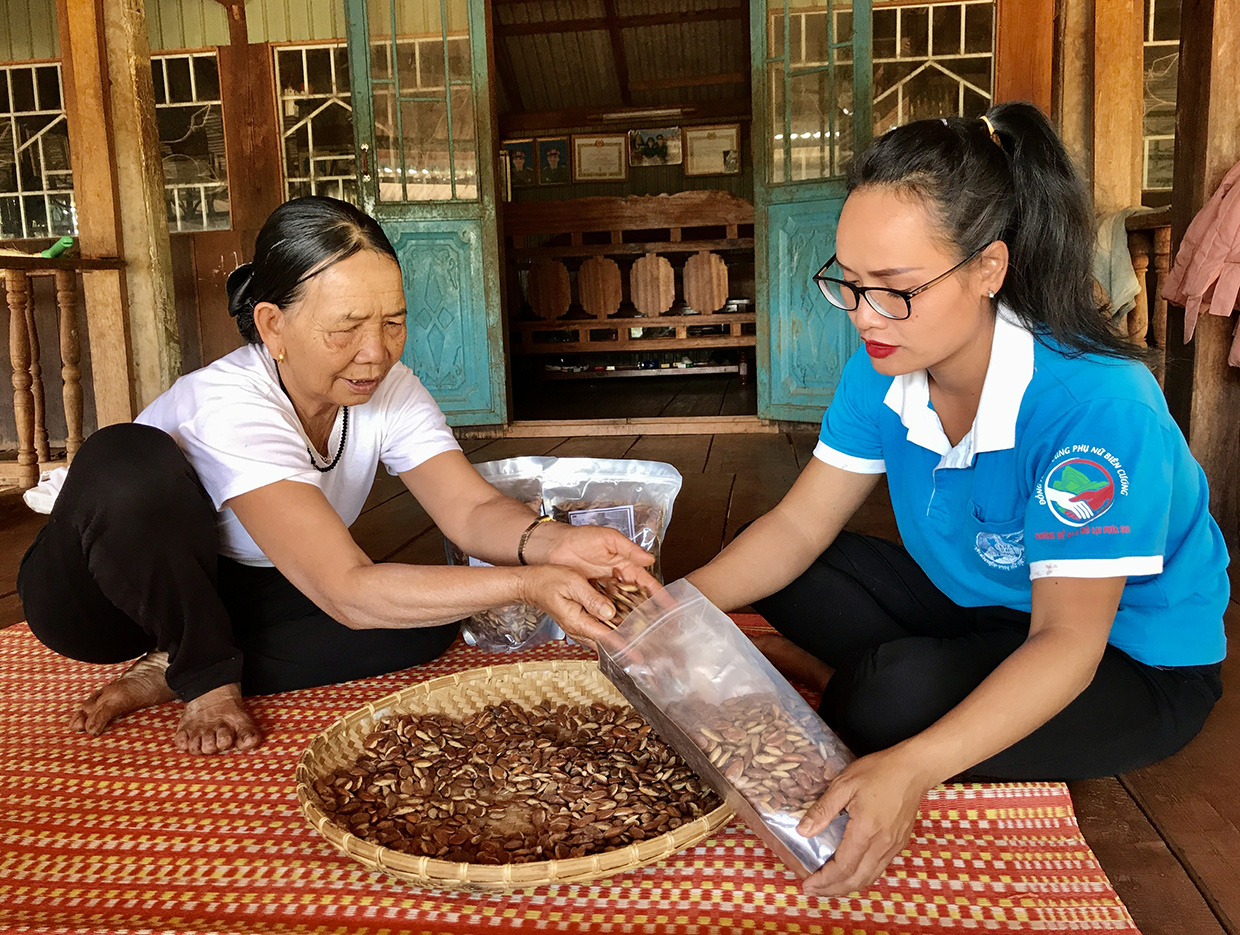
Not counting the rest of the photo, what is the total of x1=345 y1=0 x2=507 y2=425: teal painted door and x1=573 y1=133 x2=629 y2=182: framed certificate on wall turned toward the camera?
2

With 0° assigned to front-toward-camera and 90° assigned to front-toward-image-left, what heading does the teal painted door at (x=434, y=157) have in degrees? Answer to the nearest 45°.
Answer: approximately 0°

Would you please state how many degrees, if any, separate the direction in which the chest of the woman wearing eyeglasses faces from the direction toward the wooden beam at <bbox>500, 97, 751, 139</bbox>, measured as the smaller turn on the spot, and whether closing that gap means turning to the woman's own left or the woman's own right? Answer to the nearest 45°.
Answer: approximately 135° to the woman's own right

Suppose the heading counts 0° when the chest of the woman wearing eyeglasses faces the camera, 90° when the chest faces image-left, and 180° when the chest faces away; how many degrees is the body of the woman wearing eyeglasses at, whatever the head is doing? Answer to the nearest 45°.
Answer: approximately 45°

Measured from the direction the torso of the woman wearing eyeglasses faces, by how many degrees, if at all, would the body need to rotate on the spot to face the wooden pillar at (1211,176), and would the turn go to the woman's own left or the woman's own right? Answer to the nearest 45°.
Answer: approximately 135° to the woman's own right

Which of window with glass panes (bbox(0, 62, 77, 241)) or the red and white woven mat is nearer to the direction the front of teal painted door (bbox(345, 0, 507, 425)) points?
the red and white woven mat

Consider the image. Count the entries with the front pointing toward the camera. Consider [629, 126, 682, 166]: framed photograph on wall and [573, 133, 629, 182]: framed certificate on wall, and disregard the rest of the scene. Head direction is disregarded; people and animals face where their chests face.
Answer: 2

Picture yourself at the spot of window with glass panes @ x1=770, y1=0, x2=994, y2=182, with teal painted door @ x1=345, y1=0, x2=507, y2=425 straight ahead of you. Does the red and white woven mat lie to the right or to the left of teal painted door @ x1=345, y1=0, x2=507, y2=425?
left

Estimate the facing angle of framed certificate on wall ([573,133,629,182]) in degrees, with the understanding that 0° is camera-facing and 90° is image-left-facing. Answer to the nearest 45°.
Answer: approximately 0°
